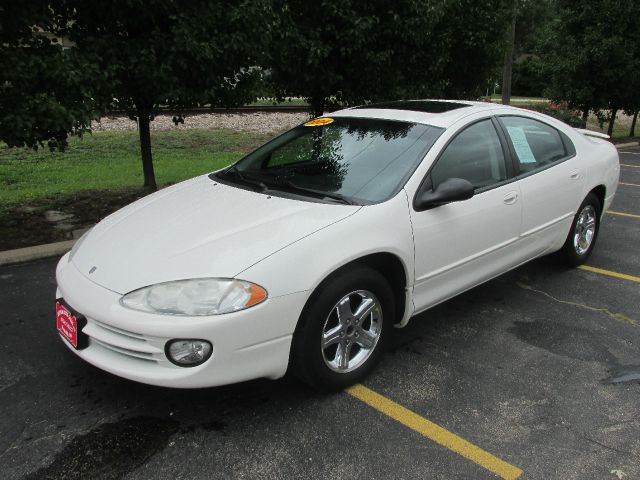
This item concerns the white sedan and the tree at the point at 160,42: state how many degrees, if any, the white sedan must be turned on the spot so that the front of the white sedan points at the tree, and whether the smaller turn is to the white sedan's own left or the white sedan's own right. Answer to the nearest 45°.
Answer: approximately 90° to the white sedan's own right

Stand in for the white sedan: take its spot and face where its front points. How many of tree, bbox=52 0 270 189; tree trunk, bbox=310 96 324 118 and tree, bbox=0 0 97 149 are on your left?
0

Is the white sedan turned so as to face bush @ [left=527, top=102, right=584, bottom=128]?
no

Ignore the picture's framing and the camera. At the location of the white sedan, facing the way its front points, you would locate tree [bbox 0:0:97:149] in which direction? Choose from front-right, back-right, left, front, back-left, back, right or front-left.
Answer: right

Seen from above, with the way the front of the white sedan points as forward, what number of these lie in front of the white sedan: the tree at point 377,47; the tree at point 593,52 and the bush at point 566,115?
0

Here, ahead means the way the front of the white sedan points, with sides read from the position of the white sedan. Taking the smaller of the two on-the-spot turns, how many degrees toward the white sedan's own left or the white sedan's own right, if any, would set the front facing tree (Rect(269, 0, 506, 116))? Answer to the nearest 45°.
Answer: approximately 135° to the white sedan's own right

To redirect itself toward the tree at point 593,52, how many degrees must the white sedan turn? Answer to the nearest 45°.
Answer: approximately 180°

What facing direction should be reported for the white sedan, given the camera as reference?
facing the viewer and to the left of the viewer

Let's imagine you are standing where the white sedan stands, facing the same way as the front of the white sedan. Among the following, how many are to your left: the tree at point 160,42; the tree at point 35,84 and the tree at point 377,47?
0

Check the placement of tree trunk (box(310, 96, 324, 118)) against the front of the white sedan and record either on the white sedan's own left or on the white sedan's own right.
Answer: on the white sedan's own right
